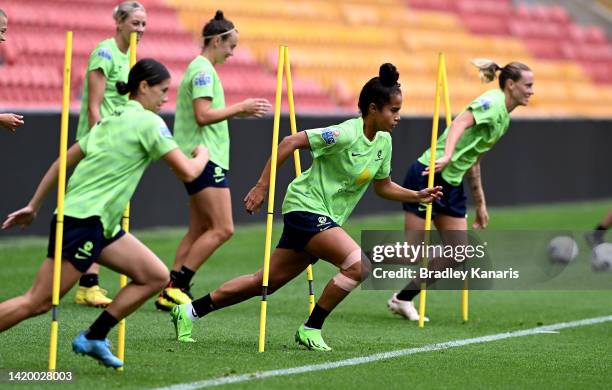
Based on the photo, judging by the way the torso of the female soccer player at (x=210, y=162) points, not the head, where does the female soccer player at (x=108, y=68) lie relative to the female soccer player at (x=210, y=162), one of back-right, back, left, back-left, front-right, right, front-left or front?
back

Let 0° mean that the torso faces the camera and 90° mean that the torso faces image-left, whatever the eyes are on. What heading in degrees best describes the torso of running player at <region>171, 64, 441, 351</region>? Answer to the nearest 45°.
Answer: approximately 315°

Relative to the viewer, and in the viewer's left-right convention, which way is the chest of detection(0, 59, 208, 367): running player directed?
facing to the right of the viewer

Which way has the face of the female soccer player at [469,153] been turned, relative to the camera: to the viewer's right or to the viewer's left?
to the viewer's right

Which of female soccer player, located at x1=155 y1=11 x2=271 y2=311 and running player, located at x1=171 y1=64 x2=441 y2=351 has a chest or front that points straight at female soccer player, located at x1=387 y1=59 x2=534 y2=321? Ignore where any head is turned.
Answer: female soccer player, located at x1=155 y1=11 x2=271 y2=311

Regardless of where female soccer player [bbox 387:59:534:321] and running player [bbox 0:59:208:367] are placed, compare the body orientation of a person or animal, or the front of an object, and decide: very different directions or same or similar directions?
same or similar directions

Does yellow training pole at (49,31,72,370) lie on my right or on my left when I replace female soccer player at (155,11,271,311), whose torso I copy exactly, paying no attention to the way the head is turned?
on my right

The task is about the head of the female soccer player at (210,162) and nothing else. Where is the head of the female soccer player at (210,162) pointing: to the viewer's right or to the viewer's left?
to the viewer's right

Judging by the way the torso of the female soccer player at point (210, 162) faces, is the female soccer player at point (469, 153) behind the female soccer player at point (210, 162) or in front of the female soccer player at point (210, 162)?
in front

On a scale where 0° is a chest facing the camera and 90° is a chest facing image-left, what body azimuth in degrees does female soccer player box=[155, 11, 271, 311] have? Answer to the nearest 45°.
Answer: approximately 270°

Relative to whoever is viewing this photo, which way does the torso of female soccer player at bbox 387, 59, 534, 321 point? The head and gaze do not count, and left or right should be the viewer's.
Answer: facing to the right of the viewer
